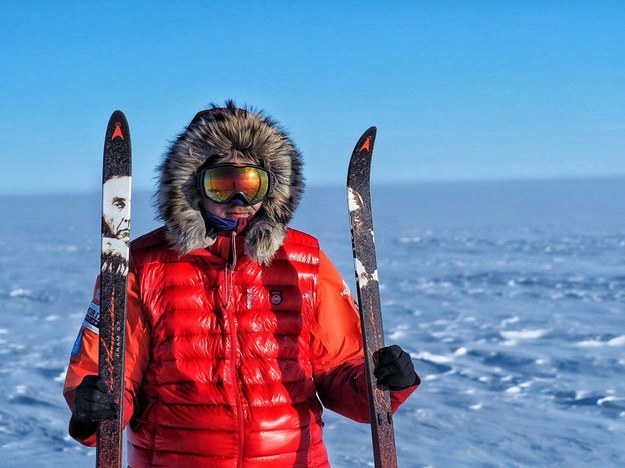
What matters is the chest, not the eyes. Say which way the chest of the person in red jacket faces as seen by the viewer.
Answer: toward the camera

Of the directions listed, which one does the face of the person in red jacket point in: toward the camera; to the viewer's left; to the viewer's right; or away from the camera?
toward the camera
